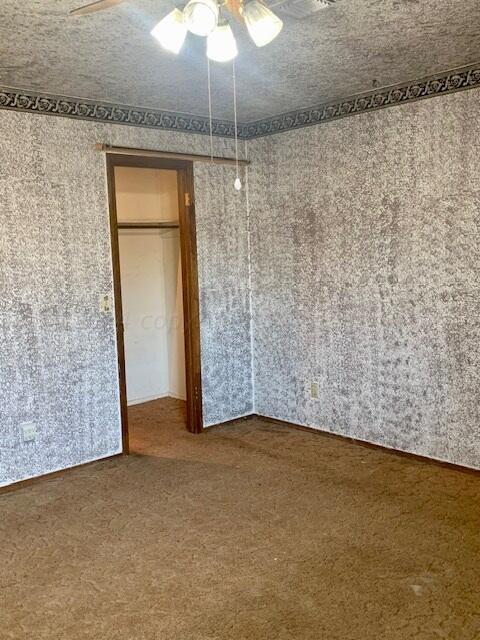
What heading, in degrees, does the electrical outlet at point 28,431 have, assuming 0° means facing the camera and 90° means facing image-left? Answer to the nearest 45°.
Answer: approximately 0°

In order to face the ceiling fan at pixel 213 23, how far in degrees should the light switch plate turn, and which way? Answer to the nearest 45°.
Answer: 0° — it already faces it

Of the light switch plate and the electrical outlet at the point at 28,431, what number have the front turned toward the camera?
2
